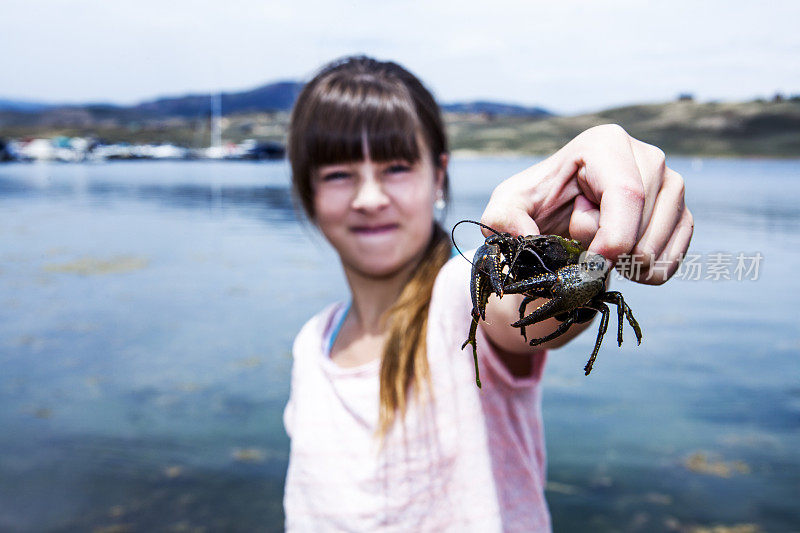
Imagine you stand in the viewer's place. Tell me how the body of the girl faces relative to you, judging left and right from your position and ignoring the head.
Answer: facing the viewer and to the left of the viewer
